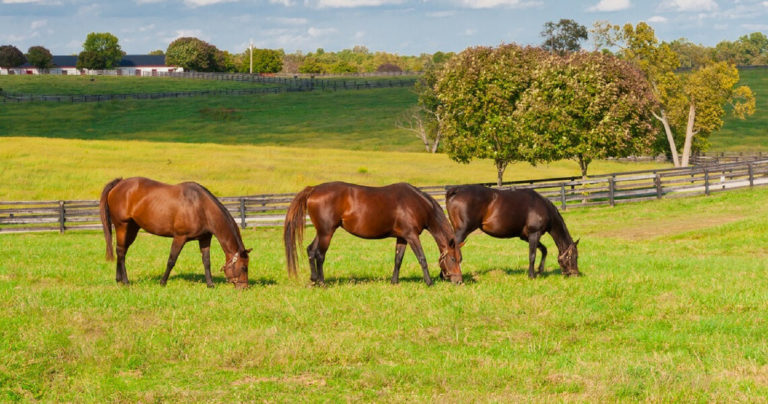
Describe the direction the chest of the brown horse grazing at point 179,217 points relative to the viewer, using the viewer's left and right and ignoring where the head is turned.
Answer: facing to the right of the viewer

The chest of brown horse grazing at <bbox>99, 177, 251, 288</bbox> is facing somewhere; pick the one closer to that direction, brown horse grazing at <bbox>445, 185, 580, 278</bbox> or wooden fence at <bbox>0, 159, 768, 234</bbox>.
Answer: the brown horse grazing

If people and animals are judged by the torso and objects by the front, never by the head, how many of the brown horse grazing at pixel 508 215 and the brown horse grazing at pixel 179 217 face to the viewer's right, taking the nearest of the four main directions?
2

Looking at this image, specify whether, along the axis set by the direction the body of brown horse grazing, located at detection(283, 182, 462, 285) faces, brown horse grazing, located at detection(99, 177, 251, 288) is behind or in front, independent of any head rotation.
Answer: behind

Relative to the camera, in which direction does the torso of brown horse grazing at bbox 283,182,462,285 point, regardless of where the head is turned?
to the viewer's right

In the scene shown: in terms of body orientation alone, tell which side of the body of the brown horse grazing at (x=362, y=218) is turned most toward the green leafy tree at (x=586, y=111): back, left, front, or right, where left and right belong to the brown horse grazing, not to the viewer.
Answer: left

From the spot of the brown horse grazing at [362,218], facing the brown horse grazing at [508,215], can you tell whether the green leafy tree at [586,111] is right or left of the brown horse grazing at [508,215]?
left

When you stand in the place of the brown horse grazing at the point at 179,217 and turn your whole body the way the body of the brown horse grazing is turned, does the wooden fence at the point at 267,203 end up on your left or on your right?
on your left

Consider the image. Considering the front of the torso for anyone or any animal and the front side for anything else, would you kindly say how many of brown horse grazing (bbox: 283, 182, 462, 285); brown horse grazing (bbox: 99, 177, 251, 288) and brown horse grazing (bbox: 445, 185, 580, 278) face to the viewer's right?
3

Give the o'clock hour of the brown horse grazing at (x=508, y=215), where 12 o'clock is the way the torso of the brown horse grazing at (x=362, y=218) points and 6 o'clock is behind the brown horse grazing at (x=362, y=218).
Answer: the brown horse grazing at (x=508, y=215) is roughly at 11 o'clock from the brown horse grazing at (x=362, y=218).

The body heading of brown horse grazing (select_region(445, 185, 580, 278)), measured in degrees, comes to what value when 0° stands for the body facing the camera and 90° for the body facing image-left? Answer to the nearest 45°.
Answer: approximately 270°
